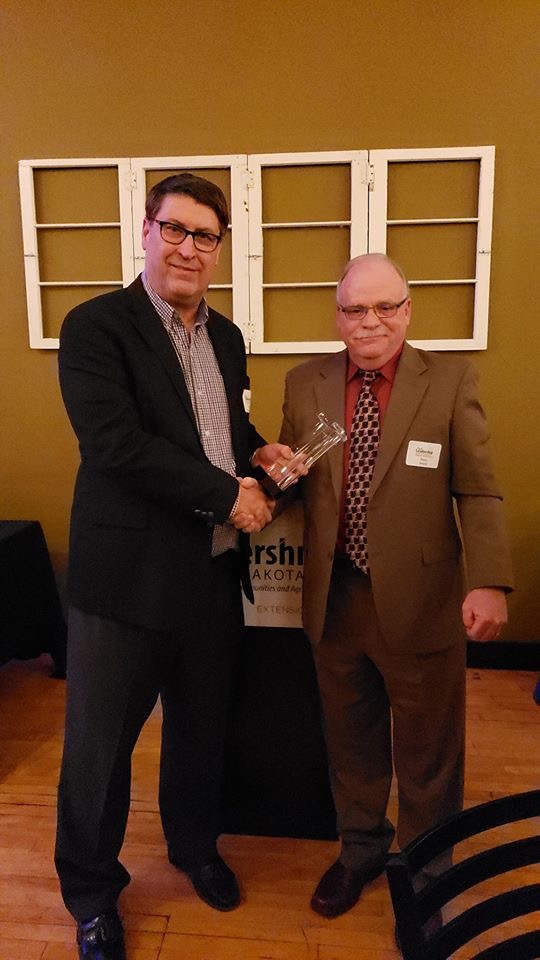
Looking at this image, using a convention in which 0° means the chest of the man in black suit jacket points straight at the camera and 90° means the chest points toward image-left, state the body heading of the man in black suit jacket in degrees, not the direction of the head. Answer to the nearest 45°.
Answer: approximately 315°

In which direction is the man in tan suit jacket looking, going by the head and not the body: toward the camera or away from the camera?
toward the camera

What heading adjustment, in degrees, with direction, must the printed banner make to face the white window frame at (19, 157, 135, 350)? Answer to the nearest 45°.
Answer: approximately 135° to its right

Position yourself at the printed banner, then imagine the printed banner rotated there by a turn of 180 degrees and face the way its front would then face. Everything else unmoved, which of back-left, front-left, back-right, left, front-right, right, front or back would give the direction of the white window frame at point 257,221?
front

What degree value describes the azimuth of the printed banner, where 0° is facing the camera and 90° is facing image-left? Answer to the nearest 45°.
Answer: approximately 0°

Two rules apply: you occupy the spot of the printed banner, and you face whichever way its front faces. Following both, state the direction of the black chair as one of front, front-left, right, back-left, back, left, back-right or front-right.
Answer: front

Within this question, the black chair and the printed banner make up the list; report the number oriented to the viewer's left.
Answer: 0

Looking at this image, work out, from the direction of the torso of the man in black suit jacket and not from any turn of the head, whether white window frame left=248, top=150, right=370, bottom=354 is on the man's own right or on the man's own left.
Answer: on the man's own left

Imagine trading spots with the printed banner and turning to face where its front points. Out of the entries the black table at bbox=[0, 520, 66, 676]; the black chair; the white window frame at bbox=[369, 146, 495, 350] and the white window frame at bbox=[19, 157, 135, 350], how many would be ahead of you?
1

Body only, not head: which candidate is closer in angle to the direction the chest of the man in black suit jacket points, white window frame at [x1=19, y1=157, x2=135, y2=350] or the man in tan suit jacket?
the man in tan suit jacket
